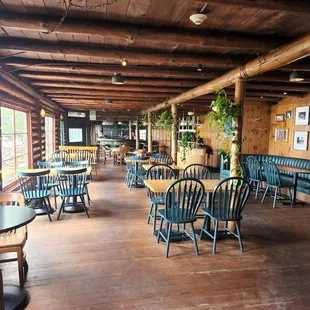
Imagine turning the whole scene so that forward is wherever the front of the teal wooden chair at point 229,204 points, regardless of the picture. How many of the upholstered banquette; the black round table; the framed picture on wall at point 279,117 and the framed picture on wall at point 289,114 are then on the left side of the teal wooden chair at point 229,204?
1

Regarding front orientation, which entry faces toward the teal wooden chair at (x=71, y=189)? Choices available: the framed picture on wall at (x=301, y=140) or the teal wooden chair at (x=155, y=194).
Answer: the framed picture on wall

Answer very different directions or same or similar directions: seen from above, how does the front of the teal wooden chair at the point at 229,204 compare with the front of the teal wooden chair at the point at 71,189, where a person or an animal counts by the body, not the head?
same or similar directions

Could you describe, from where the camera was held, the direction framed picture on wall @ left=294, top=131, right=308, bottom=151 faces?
facing the viewer and to the left of the viewer

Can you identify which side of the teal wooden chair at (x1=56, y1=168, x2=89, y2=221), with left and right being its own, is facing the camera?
back

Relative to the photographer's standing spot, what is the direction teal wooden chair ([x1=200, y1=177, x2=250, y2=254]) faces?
facing away from the viewer and to the left of the viewer

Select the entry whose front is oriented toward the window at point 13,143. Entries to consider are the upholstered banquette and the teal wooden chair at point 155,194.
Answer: the upholstered banquette

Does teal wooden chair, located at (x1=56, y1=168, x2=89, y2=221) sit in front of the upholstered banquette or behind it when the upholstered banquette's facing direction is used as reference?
in front

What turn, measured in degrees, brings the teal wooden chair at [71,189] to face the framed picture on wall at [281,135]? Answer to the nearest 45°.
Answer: approximately 90° to its right

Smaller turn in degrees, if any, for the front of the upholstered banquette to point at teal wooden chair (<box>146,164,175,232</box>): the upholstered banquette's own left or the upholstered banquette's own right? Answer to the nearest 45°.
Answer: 0° — it already faces it

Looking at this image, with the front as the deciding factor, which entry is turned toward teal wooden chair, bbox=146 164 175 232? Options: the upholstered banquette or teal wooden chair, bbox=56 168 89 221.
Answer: the upholstered banquette

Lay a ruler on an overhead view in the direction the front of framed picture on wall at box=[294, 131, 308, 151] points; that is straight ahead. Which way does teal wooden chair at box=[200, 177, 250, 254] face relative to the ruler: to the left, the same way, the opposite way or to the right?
to the right

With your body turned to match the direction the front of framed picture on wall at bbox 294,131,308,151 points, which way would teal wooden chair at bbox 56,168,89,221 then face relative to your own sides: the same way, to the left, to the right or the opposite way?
to the right
